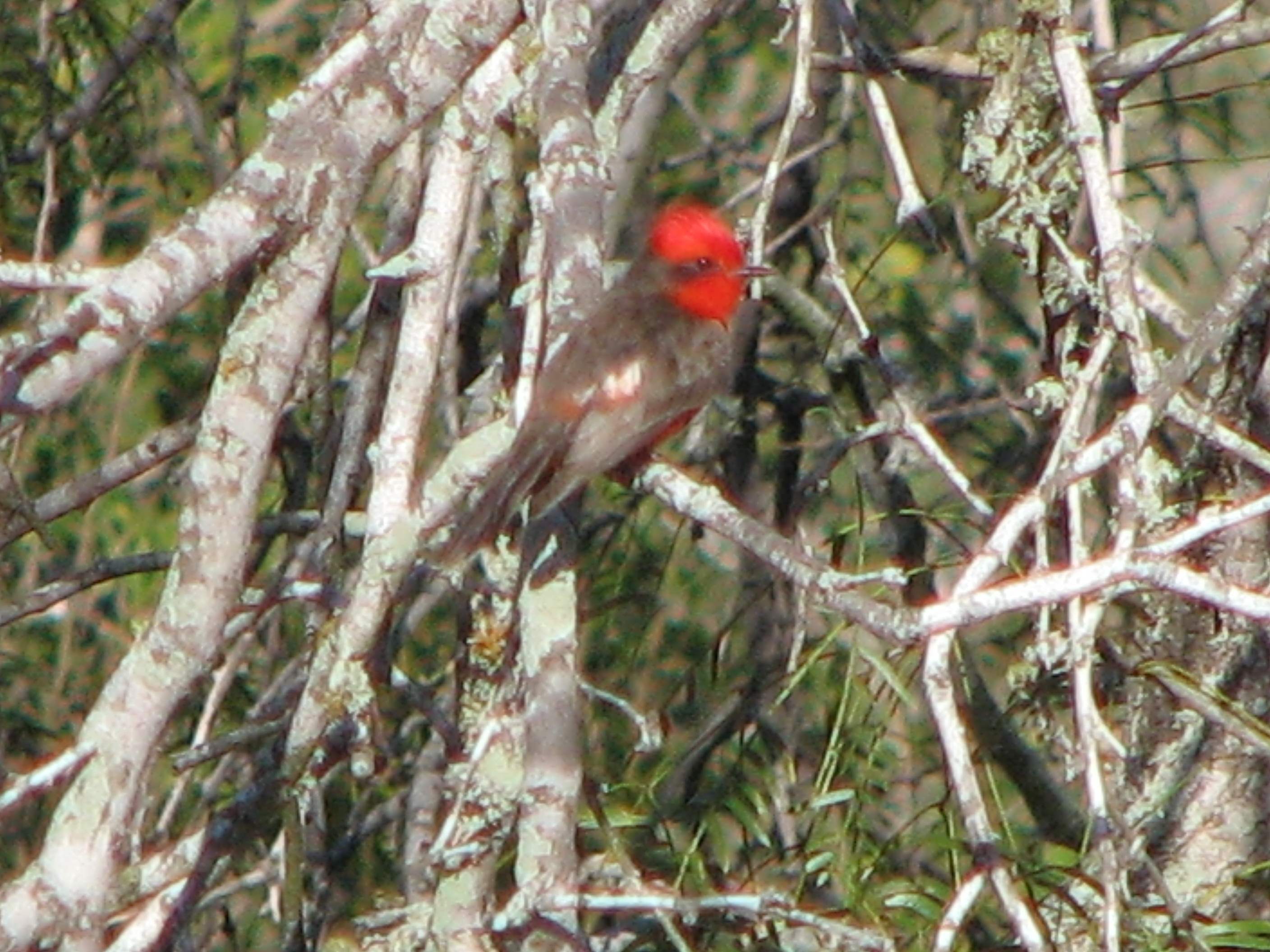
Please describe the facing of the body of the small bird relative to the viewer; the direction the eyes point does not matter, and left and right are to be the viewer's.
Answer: facing away from the viewer and to the right of the viewer
